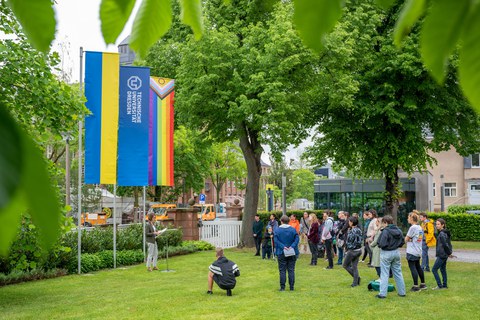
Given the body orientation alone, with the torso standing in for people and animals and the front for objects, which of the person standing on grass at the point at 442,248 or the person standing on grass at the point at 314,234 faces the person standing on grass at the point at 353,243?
the person standing on grass at the point at 442,248

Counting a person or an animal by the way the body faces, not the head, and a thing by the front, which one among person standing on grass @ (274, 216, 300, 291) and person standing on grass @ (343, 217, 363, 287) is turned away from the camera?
person standing on grass @ (274, 216, 300, 291)

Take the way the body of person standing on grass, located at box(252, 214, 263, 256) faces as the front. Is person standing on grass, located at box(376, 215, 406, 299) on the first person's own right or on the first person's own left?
on the first person's own left

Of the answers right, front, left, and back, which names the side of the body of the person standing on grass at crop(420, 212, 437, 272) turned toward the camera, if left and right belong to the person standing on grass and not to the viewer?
left

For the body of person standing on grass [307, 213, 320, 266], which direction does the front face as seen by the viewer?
to the viewer's left

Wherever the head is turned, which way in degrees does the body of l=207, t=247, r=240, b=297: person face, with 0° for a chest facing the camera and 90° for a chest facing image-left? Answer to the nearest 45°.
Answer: approximately 135°

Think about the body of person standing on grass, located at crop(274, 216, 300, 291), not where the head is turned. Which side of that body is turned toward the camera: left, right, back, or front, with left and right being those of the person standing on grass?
back

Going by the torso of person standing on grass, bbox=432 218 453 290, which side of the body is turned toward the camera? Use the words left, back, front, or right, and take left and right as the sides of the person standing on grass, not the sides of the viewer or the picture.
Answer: left
